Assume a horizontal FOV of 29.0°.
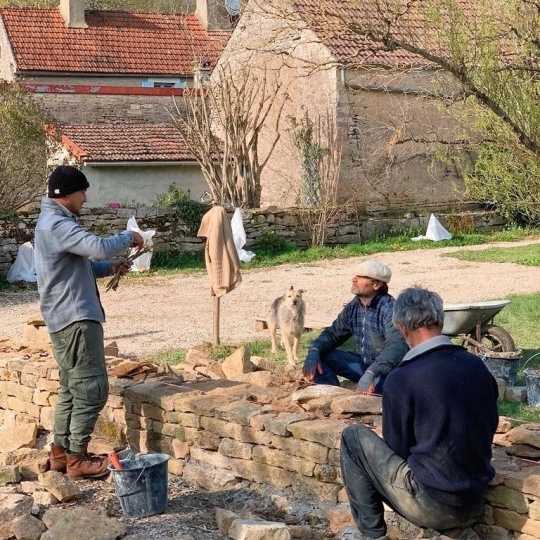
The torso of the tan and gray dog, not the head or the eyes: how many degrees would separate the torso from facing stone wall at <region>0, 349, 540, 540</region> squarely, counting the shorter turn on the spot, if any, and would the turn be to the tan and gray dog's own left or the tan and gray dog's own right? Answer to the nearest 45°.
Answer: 0° — it already faces it

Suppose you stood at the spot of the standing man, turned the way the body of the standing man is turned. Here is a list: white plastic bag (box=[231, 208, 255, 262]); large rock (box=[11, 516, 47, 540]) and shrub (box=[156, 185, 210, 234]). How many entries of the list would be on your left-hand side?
2

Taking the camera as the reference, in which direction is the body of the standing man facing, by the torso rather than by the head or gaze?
to the viewer's right

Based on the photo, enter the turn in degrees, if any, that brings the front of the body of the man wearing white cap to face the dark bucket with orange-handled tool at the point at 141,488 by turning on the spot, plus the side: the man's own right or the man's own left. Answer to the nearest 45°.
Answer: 0° — they already face it

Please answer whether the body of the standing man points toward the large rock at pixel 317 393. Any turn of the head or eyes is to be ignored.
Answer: yes

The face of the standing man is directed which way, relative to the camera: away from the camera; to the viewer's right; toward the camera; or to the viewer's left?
to the viewer's right

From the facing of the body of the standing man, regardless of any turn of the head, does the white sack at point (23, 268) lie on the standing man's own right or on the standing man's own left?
on the standing man's own left

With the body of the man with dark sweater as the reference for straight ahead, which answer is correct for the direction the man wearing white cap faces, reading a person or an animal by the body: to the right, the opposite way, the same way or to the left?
to the left

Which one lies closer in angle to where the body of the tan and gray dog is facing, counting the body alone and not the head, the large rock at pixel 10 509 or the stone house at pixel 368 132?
the large rock

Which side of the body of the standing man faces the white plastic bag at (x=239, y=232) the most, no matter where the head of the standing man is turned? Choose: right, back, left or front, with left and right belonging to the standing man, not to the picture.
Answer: left

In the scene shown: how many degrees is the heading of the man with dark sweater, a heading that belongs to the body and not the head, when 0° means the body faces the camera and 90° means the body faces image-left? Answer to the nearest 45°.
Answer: approximately 135°

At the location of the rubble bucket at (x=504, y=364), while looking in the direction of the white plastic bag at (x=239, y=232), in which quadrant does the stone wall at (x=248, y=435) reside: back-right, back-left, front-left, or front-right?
back-left

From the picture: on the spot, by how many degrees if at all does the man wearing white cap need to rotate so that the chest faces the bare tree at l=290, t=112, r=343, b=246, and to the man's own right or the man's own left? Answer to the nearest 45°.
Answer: approximately 135° to the man's own right

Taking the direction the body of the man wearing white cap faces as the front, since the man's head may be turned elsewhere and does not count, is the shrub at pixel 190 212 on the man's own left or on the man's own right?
on the man's own right
